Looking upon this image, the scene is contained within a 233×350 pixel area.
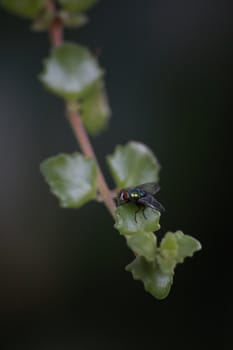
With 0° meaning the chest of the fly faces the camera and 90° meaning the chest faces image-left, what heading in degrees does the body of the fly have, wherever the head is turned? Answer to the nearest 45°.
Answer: approximately 90°
